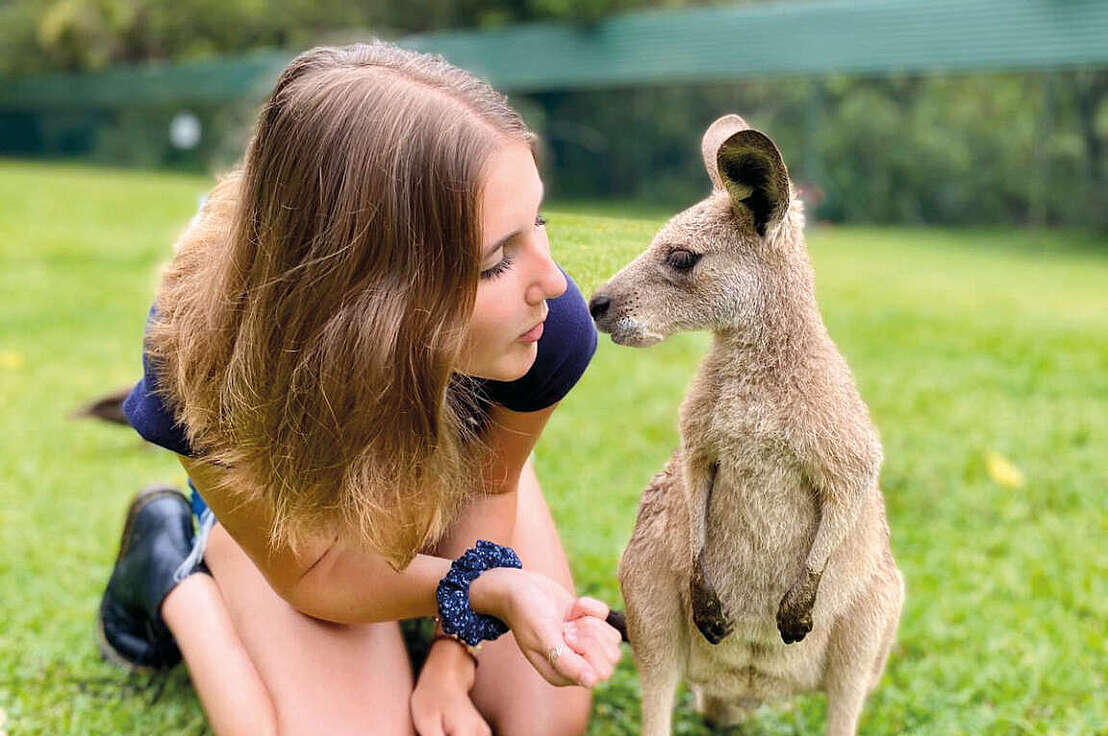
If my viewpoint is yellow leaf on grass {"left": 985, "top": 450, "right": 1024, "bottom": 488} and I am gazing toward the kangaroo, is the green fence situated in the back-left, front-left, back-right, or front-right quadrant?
back-right

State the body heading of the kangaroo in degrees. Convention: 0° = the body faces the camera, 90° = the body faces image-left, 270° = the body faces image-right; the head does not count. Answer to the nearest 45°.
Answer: approximately 0°

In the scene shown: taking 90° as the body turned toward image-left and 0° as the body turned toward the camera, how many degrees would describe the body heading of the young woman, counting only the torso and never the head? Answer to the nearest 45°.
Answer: approximately 315°

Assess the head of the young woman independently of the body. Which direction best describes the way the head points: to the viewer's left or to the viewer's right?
to the viewer's right

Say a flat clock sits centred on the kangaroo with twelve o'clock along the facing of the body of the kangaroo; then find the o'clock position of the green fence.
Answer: The green fence is roughly at 6 o'clock from the kangaroo.

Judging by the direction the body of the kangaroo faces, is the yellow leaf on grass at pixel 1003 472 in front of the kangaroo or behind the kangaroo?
behind
